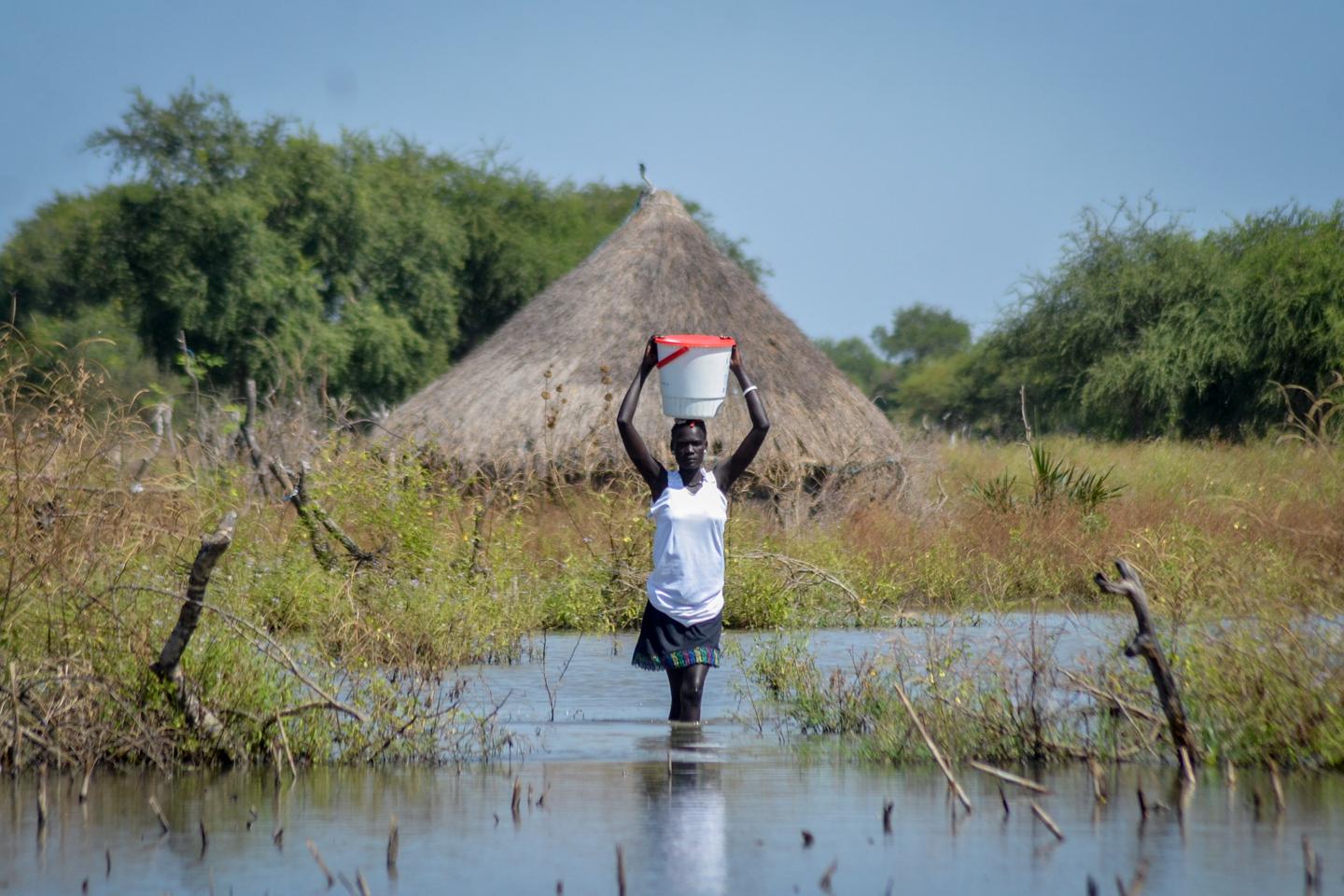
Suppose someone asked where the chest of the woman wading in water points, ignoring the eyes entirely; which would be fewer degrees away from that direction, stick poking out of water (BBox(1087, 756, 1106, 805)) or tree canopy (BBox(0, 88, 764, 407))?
the stick poking out of water

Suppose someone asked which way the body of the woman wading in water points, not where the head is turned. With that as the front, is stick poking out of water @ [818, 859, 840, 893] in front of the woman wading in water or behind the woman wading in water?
in front

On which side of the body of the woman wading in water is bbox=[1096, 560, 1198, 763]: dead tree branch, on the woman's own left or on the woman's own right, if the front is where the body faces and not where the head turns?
on the woman's own left

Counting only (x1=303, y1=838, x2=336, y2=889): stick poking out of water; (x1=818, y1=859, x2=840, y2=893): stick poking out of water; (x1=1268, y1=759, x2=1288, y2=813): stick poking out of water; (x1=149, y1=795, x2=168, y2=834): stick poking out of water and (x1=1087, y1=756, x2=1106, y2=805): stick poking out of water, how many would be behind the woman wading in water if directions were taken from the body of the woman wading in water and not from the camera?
0

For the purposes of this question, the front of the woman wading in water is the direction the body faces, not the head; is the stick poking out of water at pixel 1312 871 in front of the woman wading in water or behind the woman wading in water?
in front

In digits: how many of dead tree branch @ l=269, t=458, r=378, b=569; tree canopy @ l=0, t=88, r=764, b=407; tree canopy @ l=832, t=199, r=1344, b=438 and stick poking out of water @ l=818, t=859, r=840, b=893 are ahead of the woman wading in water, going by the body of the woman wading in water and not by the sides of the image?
1

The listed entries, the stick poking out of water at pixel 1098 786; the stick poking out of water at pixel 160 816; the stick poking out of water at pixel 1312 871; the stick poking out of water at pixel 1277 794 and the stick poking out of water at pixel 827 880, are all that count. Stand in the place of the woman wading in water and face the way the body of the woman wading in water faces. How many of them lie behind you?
0

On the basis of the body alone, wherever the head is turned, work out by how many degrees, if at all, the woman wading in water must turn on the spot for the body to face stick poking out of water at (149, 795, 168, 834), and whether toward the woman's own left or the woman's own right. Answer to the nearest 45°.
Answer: approximately 45° to the woman's own right

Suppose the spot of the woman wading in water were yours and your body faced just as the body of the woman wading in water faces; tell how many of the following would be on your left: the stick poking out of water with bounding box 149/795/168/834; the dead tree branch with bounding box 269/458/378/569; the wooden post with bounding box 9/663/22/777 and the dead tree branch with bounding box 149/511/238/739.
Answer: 0

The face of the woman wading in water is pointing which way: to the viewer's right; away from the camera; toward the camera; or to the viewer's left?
toward the camera

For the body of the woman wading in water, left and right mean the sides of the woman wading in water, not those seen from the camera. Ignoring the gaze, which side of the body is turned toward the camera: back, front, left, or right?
front

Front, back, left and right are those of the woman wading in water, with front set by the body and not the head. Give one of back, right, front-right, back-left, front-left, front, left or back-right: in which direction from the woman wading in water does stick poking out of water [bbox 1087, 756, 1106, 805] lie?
front-left

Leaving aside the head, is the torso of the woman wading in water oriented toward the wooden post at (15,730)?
no

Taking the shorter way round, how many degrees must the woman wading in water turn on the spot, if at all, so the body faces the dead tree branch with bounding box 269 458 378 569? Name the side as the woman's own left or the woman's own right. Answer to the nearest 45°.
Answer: approximately 135° to the woman's own right

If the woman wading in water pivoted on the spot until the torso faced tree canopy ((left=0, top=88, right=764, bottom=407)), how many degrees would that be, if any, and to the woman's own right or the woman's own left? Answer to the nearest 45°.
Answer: approximately 180°
